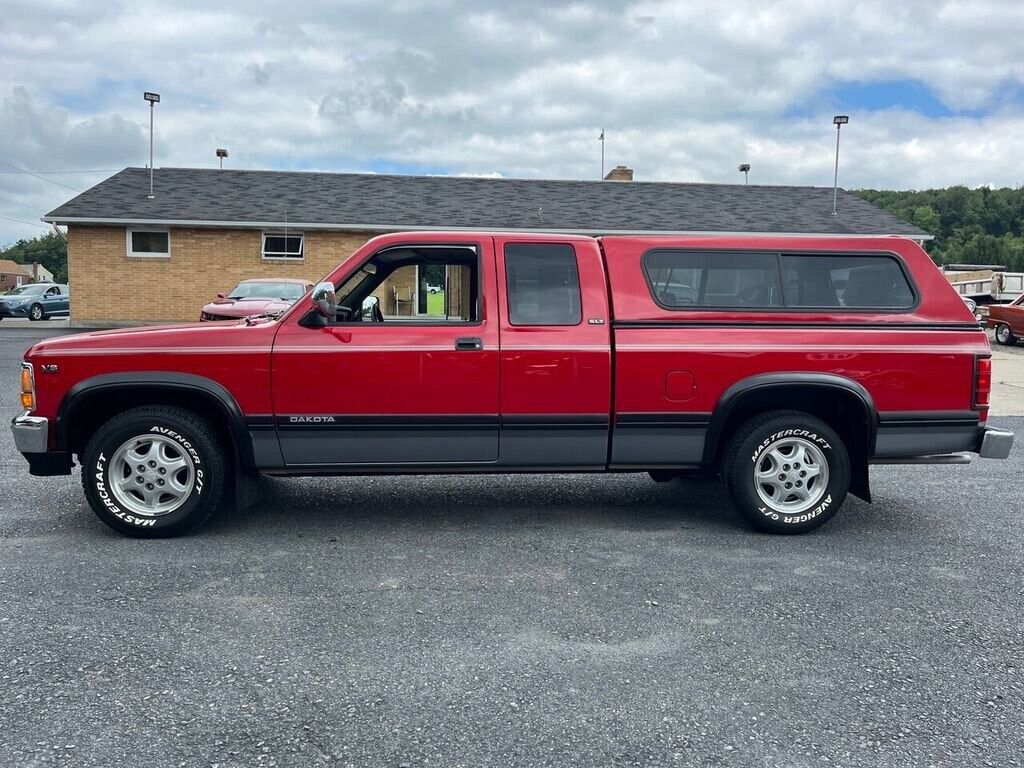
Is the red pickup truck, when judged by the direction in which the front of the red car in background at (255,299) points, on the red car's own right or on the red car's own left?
on the red car's own left

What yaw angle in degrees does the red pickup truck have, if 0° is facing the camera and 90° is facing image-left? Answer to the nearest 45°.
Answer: approximately 90°

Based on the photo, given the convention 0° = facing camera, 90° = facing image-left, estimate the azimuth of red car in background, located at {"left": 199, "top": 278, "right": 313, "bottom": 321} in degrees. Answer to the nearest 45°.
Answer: approximately 45°

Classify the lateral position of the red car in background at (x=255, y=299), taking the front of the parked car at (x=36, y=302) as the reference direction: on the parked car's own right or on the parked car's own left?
on the parked car's own left

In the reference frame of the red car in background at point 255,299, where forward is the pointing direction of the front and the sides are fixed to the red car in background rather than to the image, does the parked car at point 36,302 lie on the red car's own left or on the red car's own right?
on the red car's own right

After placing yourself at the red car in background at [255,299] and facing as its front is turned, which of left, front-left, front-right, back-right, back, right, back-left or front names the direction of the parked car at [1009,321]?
back-left
